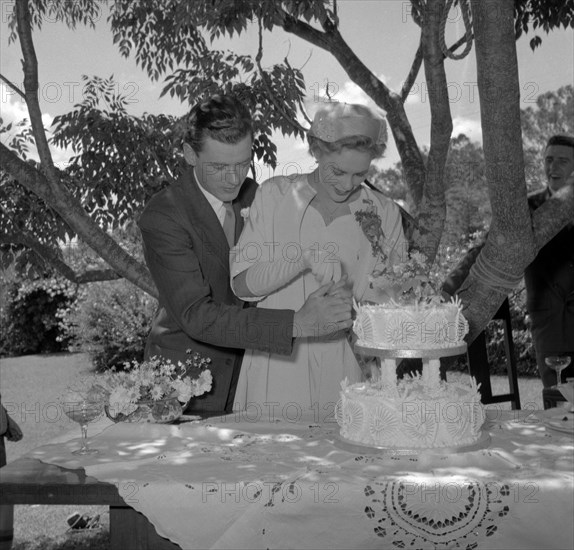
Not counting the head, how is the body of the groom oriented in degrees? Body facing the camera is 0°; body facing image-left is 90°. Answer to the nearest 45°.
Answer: approximately 315°

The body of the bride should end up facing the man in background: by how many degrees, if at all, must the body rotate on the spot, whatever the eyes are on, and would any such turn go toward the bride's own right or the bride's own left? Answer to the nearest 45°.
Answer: approximately 90° to the bride's own left

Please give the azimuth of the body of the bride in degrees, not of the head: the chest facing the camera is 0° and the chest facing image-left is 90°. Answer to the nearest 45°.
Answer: approximately 315°

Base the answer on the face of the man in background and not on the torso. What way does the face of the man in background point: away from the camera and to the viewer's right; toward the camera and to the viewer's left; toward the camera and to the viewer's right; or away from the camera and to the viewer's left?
toward the camera and to the viewer's left

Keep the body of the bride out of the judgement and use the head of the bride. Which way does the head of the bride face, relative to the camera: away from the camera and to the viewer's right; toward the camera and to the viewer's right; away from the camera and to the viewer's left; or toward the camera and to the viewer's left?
toward the camera and to the viewer's right

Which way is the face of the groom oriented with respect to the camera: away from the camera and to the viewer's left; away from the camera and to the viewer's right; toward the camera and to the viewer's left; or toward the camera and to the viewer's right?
toward the camera and to the viewer's right

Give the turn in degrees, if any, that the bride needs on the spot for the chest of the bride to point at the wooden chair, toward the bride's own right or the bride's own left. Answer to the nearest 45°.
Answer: approximately 90° to the bride's own left
